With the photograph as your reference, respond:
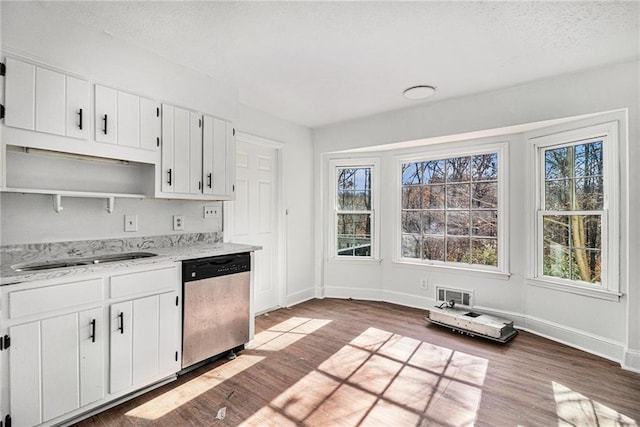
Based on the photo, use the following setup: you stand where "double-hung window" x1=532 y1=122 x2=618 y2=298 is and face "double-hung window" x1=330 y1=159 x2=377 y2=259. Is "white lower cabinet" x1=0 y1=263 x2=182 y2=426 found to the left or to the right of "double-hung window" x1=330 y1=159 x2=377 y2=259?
left

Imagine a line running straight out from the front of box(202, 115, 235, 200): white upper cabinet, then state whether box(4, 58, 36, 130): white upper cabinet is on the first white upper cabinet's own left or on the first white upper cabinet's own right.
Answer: on the first white upper cabinet's own right

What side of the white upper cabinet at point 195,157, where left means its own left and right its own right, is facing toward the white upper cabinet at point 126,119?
right

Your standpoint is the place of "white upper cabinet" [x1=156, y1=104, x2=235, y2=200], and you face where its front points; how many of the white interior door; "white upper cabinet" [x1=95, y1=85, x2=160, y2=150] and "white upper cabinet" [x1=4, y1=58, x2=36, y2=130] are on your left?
1

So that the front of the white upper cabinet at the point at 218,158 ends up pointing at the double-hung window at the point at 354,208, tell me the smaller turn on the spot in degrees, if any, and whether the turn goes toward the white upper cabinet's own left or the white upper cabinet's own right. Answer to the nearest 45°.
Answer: approximately 90° to the white upper cabinet's own left

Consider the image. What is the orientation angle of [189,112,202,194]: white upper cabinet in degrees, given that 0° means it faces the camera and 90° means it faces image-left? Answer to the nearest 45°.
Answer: approximately 315°

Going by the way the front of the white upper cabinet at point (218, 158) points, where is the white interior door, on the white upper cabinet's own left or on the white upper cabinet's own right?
on the white upper cabinet's own left

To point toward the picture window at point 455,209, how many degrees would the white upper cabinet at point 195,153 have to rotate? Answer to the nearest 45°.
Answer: approximately 45° to its left
